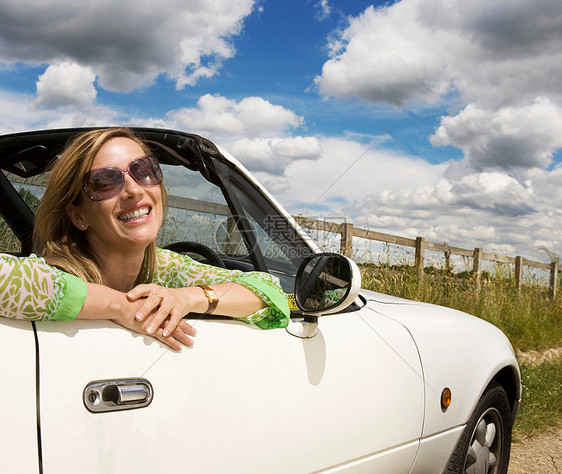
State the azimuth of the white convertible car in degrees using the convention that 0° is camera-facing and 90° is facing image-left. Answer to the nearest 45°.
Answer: approximately 225°

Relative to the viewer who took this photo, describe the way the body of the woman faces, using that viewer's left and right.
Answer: facing the viewer and to the right of the viewer

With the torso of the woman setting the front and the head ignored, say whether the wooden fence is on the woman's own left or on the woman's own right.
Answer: on the woman's own left

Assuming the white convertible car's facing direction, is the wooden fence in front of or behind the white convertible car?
in front
